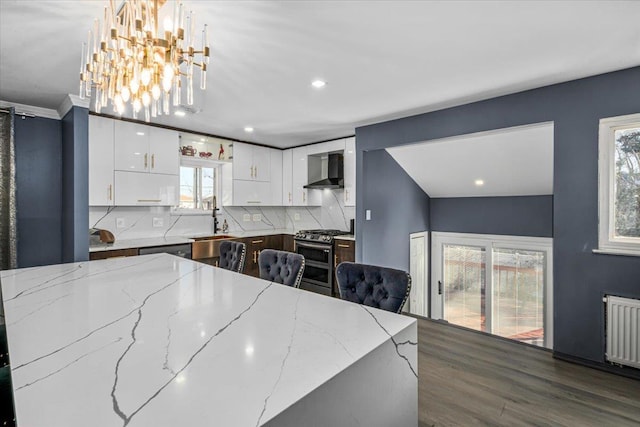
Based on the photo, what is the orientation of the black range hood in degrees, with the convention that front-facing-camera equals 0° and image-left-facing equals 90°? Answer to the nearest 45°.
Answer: approximately 45°

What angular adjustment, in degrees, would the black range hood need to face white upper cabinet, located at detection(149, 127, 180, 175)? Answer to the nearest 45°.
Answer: approximately 45° to its right

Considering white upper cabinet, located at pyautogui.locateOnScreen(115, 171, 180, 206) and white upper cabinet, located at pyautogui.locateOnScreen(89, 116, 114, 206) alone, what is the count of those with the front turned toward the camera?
2

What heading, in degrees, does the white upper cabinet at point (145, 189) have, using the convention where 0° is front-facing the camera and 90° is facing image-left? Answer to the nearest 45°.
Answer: approximately 0°

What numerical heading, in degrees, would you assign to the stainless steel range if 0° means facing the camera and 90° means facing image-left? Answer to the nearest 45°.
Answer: approximately 45°

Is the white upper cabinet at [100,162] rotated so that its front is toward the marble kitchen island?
yes

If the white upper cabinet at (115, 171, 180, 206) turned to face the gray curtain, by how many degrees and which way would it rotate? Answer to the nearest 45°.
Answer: approximately 90° to its right

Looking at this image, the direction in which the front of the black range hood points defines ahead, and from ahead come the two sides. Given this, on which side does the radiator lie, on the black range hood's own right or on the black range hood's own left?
on the black range hood's own left
